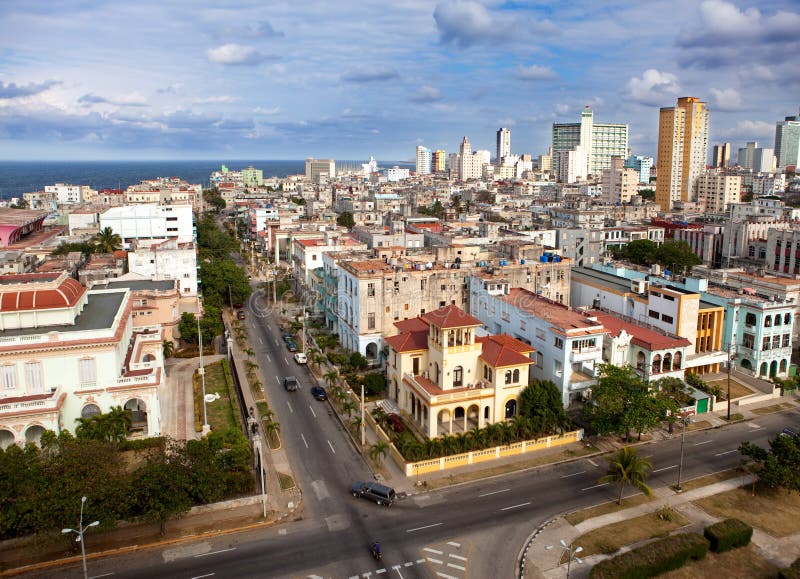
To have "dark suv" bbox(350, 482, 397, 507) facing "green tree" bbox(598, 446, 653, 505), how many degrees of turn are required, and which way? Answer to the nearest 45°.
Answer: approximately 135° to its right

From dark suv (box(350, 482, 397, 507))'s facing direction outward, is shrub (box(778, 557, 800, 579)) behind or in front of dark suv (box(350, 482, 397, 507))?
behind

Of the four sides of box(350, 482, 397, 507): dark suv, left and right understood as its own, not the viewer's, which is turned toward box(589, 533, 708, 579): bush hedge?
back

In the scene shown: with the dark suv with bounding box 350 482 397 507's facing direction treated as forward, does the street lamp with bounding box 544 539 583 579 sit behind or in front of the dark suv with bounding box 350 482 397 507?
behind

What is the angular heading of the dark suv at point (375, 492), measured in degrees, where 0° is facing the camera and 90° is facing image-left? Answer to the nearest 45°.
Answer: approximately 135°

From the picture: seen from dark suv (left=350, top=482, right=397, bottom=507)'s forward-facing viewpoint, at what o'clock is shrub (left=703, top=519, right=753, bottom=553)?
The shrub is roughly at 5 o'clock from the dark suv.

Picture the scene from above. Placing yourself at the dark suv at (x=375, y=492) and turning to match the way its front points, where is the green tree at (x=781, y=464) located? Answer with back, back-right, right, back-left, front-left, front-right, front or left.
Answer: back-right
